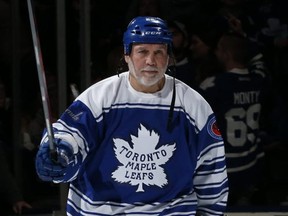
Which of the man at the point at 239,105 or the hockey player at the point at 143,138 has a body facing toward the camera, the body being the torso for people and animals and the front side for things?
the hockey player

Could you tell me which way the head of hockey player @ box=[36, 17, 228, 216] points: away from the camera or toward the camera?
toward the camera

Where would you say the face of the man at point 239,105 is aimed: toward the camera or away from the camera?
away from the camera

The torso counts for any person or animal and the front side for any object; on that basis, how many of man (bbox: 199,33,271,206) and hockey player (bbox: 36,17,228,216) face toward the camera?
1

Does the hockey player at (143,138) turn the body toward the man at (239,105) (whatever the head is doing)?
no

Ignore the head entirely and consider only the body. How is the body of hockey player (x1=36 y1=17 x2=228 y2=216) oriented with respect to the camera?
toward the camera

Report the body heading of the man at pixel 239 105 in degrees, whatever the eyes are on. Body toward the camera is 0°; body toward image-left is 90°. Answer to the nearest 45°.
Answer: approximately 135°

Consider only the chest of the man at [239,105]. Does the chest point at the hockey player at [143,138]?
no
